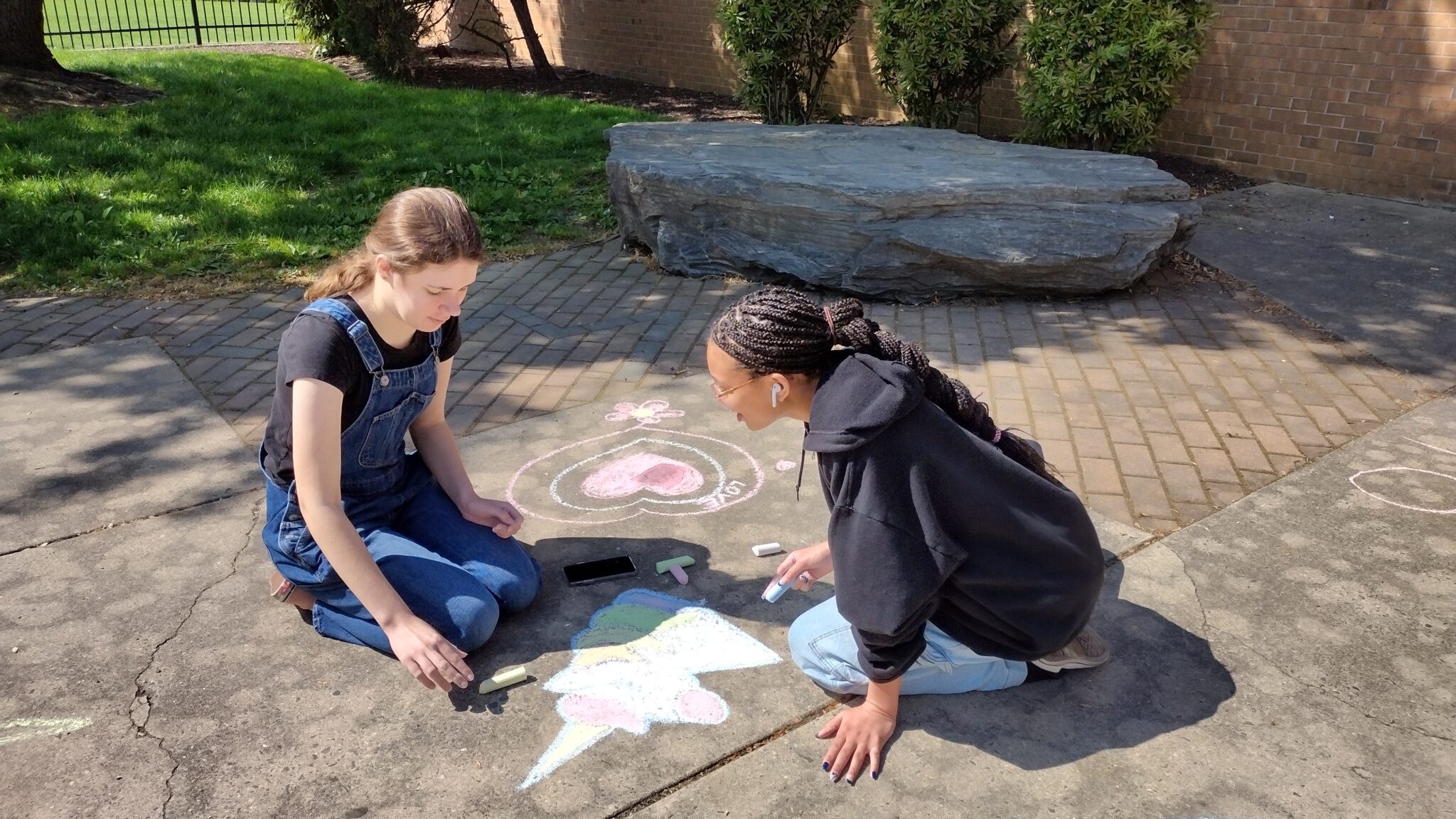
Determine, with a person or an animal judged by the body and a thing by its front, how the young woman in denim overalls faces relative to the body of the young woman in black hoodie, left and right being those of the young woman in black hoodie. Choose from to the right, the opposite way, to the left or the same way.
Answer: the opposite way

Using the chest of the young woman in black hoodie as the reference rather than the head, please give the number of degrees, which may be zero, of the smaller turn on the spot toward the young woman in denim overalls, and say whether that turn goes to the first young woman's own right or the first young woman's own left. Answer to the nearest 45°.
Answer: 0° — they already face them

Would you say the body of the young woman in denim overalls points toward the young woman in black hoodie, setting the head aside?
yes

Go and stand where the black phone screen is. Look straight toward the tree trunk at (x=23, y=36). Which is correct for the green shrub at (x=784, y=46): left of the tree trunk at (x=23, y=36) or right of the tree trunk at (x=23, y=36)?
right

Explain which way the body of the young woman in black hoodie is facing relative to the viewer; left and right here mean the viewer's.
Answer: facing to the left of the viewer

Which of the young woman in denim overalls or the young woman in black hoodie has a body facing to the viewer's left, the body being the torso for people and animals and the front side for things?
the young woman in black hoodie

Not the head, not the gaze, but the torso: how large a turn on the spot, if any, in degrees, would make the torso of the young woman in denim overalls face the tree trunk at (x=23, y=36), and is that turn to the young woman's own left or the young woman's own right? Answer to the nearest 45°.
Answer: approximately 135° to the young woman's own left

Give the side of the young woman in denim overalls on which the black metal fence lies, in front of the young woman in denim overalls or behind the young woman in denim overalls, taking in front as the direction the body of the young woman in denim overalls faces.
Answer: behind

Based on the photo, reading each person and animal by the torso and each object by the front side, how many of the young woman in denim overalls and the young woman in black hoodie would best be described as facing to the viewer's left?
1

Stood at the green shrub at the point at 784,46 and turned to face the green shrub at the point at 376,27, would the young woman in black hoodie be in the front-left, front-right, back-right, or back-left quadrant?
back-left

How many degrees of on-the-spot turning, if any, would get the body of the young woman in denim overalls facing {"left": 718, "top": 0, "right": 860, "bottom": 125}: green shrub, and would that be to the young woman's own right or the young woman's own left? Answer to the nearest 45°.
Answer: approximately 90° to the young woman's own left
